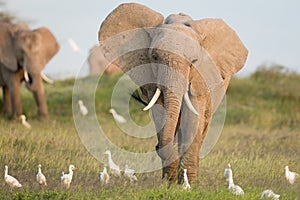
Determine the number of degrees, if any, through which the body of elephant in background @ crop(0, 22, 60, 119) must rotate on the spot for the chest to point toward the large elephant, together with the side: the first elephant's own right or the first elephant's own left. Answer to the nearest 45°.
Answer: approximately 45° to the first elephant's own right

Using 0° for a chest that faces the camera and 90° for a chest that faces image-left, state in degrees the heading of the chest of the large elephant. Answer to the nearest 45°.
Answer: approximately 0°

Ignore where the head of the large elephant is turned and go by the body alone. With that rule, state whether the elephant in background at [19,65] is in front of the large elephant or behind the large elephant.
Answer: behind

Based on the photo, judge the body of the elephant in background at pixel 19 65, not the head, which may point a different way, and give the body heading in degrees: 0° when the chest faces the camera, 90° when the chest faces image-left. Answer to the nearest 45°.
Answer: approximately 315°

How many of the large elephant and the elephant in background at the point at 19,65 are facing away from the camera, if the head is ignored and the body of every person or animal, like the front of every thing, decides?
0
